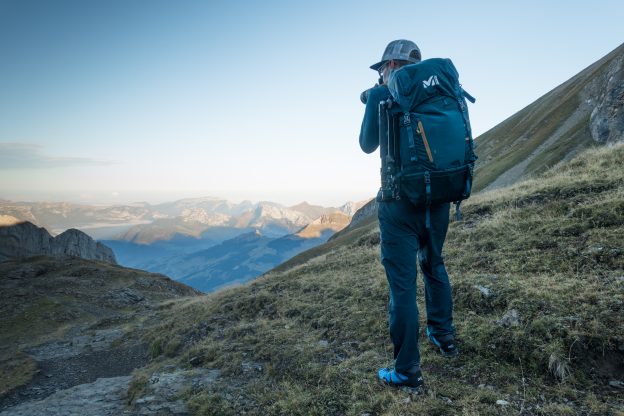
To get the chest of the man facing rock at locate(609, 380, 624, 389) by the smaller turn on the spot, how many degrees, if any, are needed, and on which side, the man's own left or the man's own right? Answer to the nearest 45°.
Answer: approximately 135° to the man's own right

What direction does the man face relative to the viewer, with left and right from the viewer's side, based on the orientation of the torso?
facing away from the viewer and to the left of the viewer

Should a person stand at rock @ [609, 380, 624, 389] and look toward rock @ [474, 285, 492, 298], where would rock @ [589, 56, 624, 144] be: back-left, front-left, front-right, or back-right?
front-right

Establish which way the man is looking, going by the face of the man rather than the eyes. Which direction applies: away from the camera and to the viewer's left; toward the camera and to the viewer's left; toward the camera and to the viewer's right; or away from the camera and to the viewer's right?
away from the camera and to the viewer's left

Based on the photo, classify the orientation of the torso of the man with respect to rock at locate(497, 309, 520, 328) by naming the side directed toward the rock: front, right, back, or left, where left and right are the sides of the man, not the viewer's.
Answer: right
